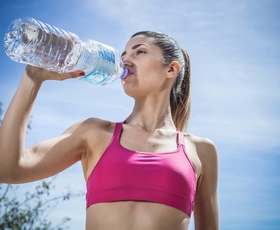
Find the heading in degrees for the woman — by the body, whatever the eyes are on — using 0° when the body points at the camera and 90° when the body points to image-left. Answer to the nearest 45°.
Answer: approximately 0°
